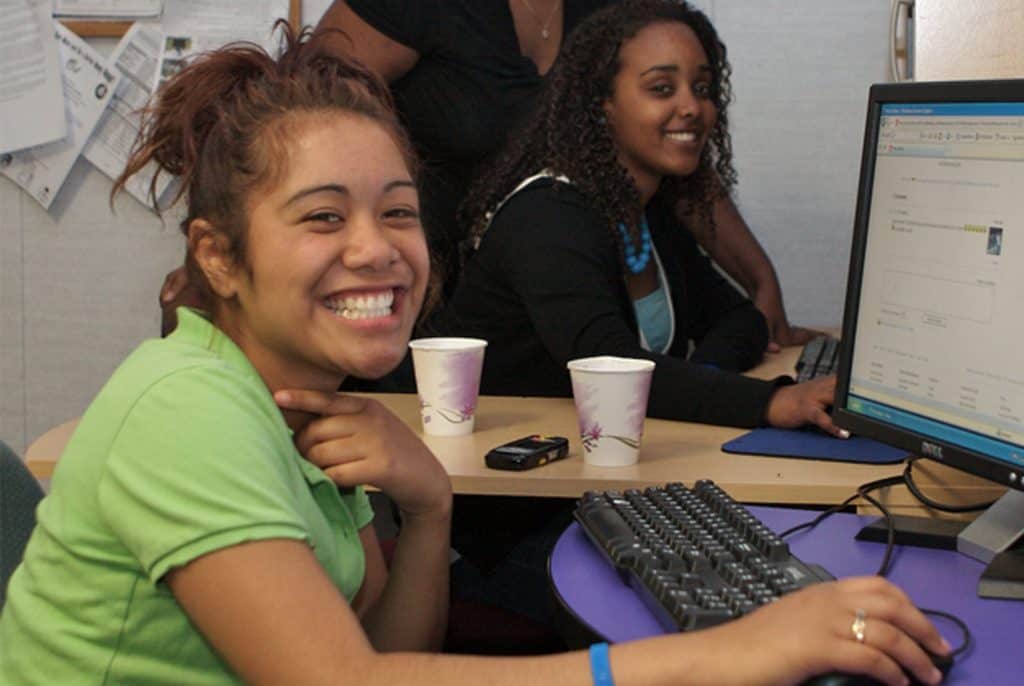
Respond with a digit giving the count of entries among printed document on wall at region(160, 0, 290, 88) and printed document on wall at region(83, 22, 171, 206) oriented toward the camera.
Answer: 2

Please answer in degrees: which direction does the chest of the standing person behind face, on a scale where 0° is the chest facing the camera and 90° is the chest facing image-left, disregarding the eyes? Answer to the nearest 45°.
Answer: approximately 315°

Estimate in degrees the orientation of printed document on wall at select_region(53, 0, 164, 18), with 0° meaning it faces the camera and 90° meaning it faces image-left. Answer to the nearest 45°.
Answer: approximately 0°

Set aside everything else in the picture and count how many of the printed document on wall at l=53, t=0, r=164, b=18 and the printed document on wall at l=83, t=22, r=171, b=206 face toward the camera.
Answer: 2

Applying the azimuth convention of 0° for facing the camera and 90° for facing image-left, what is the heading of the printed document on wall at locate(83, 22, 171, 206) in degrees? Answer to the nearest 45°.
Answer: approximately 0°
